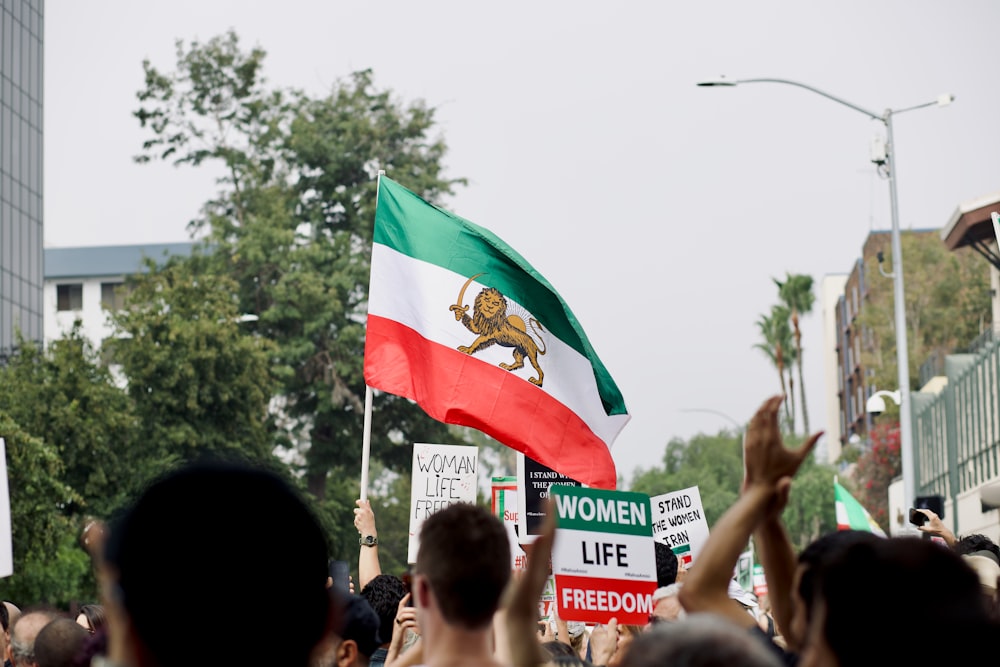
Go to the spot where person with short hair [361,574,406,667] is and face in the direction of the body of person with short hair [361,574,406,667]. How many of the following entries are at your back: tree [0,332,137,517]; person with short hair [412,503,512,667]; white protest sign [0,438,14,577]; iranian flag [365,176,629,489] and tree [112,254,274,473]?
1

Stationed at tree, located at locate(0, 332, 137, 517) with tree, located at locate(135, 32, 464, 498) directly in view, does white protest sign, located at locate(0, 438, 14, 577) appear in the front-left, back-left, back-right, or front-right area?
back-right

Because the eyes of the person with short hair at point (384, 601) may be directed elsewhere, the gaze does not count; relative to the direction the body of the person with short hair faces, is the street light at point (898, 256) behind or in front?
in front

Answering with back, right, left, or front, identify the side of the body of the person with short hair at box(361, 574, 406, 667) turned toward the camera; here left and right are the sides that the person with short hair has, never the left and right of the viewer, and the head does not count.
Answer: back

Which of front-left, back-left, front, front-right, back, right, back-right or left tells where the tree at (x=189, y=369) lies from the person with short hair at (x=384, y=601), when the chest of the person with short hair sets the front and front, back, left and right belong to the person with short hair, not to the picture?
front

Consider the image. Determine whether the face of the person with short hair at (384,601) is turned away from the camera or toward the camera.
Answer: away from the camera

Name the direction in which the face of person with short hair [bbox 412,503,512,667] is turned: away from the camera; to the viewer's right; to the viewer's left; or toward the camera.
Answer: away from the camera

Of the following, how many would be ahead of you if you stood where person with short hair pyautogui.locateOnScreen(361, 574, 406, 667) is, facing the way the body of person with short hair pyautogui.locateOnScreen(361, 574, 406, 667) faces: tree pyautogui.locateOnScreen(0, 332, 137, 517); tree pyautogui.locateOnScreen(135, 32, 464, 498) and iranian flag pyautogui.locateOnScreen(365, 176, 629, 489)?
3

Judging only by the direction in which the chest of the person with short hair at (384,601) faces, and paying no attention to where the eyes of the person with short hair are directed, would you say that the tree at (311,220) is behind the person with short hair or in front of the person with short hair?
in front

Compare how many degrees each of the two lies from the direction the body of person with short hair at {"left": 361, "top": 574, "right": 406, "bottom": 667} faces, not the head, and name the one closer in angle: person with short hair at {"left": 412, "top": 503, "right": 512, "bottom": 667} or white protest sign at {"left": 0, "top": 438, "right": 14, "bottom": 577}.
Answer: the white protest sign

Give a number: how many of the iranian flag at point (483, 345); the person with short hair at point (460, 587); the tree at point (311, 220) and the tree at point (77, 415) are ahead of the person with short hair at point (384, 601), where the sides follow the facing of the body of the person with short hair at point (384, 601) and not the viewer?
3

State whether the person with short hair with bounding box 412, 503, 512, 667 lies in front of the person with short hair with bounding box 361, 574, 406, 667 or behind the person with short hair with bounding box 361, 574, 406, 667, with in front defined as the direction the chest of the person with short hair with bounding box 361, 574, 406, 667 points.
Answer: behind

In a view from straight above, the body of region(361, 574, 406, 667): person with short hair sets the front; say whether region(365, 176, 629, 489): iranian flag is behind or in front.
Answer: in front

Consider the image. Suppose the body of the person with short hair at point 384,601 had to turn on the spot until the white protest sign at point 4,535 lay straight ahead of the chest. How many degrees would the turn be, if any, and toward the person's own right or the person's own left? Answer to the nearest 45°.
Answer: approximately 45° to the person's own left
